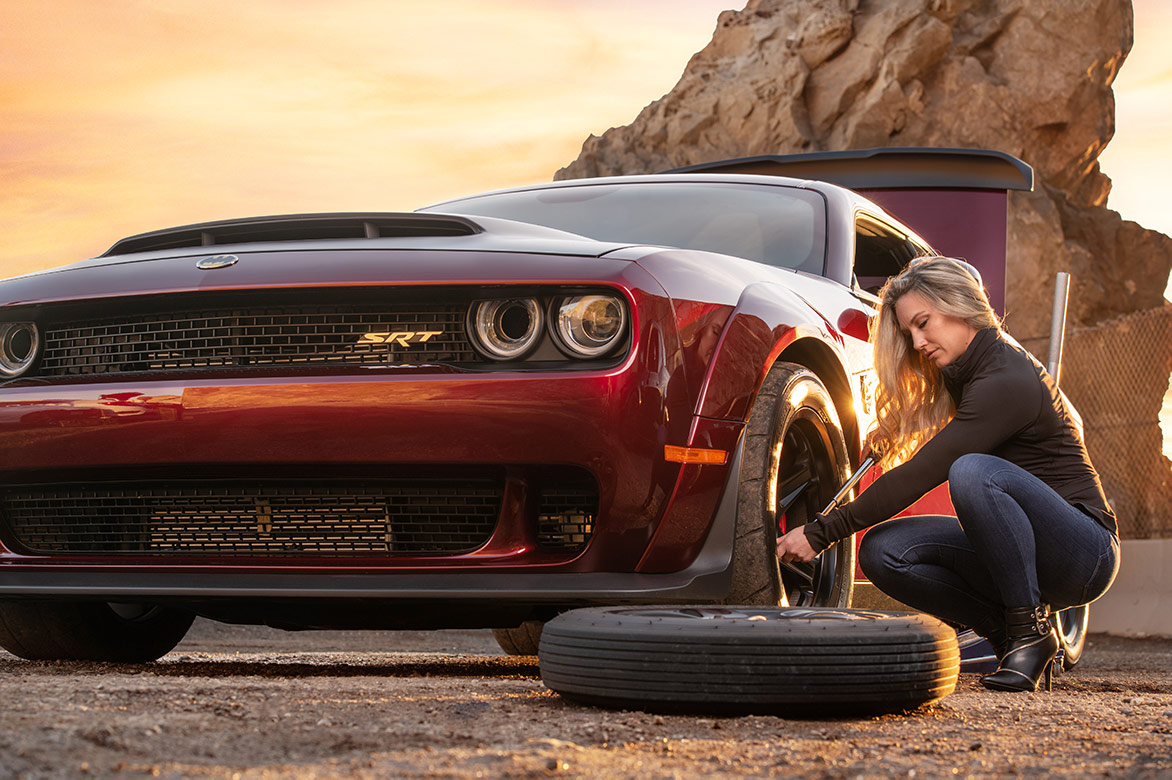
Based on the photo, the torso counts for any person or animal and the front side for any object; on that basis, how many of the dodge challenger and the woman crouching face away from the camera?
0

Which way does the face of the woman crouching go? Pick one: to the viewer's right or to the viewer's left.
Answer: to the viewer's left

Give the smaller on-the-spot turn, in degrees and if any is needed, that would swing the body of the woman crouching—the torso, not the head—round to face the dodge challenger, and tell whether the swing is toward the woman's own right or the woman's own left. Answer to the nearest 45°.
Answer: approximately 45° to the woman's own right

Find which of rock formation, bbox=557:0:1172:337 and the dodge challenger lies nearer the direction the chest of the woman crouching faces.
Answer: the dodge challenger

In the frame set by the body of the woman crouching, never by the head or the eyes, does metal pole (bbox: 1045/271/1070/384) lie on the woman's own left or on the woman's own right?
on the woman's own right

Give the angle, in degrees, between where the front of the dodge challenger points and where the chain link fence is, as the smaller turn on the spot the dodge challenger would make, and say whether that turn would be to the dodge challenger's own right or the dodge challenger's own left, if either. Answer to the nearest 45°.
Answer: approximately 180°

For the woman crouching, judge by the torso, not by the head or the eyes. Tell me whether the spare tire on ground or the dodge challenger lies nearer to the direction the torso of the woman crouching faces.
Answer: the dodge challenger

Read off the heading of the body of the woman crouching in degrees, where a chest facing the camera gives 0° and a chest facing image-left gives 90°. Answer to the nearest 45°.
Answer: approximately 90°

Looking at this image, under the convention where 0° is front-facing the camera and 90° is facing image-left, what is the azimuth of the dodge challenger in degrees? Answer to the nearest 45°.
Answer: approximately 45°

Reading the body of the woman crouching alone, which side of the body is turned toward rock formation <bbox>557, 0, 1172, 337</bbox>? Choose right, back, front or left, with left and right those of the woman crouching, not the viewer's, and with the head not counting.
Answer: right

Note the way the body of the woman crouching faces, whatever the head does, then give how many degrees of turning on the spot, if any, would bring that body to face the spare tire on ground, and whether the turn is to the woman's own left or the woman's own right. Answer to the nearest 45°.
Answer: approximately 90° to the woman's own left
